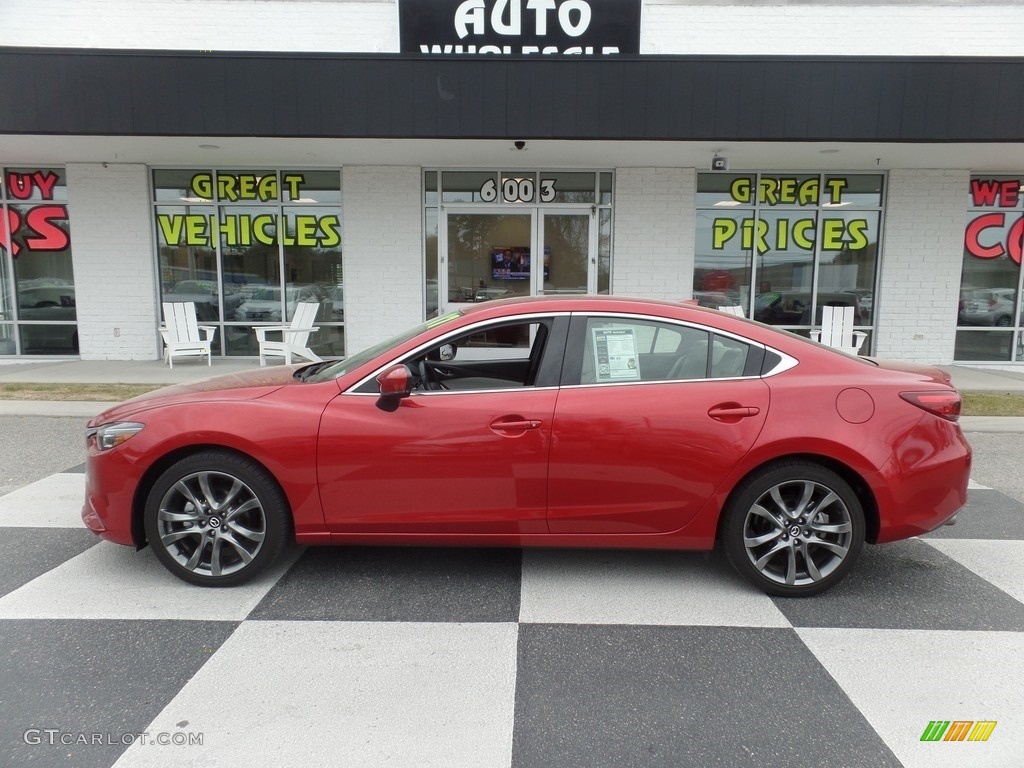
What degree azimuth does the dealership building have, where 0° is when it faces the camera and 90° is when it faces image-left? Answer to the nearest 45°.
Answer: approximately 0°

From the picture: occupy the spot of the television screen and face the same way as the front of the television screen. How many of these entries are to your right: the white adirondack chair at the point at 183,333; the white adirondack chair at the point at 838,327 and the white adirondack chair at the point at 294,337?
2

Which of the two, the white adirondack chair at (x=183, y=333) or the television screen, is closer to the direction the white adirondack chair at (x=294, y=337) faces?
the white adirondack chair

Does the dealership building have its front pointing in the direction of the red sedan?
yes

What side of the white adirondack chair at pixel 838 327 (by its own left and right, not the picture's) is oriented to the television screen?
right

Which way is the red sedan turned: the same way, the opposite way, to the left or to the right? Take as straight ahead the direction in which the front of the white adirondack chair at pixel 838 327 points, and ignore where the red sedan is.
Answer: to the right

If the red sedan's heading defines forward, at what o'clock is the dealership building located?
The dealership building is roughly at 3 o'clock from the red sedan.

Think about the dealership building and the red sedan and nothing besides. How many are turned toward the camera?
1

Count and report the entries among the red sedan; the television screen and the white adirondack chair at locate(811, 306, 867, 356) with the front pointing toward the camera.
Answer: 2

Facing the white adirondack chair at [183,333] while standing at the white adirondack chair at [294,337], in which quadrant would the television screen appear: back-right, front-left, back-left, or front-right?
back-right

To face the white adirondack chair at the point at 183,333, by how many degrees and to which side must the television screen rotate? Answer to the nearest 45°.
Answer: approximately 90° to its right

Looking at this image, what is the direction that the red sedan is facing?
to the viewer's left

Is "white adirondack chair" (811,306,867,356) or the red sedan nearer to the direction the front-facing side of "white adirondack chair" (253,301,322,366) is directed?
the red sedan

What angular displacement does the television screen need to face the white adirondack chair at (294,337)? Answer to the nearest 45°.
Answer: approximately 90° to its right
